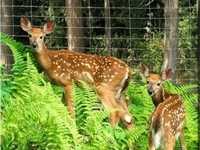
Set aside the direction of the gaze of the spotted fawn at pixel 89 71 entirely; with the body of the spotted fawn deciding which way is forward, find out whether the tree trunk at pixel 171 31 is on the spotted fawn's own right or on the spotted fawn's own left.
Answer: on the spotted fawn's own right

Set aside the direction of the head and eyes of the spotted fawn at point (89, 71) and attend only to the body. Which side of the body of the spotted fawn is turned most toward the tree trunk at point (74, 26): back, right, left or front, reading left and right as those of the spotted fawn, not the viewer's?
right

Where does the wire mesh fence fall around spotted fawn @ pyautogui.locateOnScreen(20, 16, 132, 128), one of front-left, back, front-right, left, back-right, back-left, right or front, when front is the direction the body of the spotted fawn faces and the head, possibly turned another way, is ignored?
right

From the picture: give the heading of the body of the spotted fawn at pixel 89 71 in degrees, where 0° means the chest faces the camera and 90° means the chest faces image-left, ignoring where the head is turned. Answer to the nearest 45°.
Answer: approximately 90°

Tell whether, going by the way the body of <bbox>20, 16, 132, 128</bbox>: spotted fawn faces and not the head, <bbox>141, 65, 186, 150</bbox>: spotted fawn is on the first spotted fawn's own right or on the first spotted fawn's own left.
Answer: on the first spotted fawn's own left
